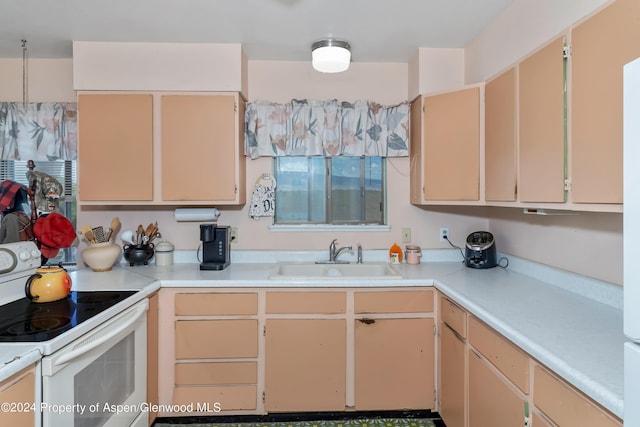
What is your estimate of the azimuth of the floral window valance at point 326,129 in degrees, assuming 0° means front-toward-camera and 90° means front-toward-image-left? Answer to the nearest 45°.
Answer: approximately 0°

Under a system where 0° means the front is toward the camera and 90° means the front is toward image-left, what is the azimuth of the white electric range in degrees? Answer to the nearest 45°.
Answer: approximately 315°

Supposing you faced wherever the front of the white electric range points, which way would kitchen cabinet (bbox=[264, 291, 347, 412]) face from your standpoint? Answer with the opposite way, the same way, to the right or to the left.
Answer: to the right

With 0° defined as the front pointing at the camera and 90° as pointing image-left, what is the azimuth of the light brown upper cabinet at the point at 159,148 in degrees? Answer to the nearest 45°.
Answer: approximately 0°

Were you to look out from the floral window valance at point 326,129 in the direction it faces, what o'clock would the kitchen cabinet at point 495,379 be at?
The kitchen cabinet is roughly at 11 o'clock from the floral window valance.

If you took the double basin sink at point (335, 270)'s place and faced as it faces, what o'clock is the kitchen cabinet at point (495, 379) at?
The kitchen cabinet is roughly at 11 o'clock from the double basin sink.

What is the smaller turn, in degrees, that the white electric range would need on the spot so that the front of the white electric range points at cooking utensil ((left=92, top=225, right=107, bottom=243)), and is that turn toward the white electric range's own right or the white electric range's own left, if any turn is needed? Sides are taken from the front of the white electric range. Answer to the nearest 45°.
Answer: approximately 135° to the white electric range's own left
